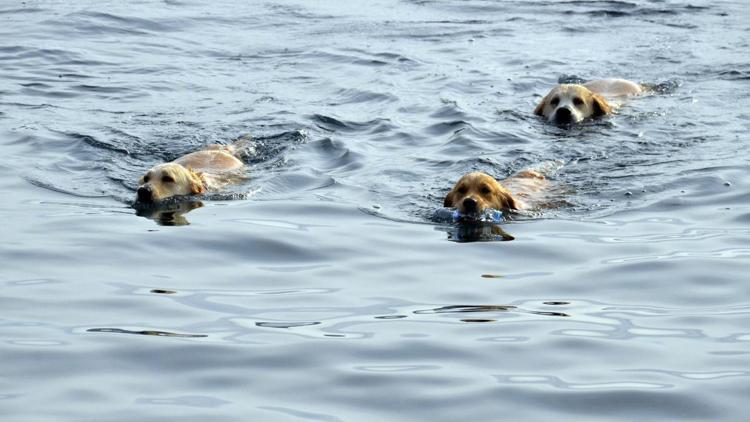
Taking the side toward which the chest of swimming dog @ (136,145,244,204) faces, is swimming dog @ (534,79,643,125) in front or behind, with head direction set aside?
behind

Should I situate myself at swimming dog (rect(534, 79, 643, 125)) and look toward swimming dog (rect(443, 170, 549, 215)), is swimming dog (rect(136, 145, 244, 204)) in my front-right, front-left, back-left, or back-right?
front-right

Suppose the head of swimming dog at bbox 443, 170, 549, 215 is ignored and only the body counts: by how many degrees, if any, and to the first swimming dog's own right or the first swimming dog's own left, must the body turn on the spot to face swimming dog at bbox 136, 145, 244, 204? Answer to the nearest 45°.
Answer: approximately 45° to the first swimming dog's own right

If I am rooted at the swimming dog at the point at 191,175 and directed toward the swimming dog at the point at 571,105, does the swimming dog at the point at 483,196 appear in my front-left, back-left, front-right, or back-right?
front-right

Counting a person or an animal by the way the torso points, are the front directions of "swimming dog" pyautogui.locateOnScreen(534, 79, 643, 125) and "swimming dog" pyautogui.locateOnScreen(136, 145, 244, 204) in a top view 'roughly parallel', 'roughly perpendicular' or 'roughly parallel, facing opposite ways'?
roughly parallel

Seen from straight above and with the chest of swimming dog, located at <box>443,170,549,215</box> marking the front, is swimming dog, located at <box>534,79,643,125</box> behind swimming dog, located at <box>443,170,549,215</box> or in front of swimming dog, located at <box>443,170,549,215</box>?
behind

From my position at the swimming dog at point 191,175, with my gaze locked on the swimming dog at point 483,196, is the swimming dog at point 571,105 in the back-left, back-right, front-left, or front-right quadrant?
front-left

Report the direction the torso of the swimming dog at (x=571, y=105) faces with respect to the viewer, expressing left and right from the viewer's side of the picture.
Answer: facing the viewer and to the left of the viewer

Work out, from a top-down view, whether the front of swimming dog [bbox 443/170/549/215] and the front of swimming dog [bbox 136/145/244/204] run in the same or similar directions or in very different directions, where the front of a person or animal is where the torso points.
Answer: same or similar directions

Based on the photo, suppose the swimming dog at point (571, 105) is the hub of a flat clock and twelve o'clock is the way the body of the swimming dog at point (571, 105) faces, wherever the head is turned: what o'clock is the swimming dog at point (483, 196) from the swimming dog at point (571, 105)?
the swimming dog at point (483, 196) is roughly at 11 o'clock from the swimming dog at point (571, 105).

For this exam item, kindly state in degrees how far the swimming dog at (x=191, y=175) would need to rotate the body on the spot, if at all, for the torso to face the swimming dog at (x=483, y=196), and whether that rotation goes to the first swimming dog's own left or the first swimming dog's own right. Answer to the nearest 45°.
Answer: approximately 90° to the first swimming dog's own left

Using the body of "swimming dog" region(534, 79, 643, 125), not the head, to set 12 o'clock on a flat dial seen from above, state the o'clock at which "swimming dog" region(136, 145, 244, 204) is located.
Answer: "swimming dog" region(136, 145, 244, 204) is roughly at 12 o'clock from "swimming dog" region(534, 79, 643, 125).
